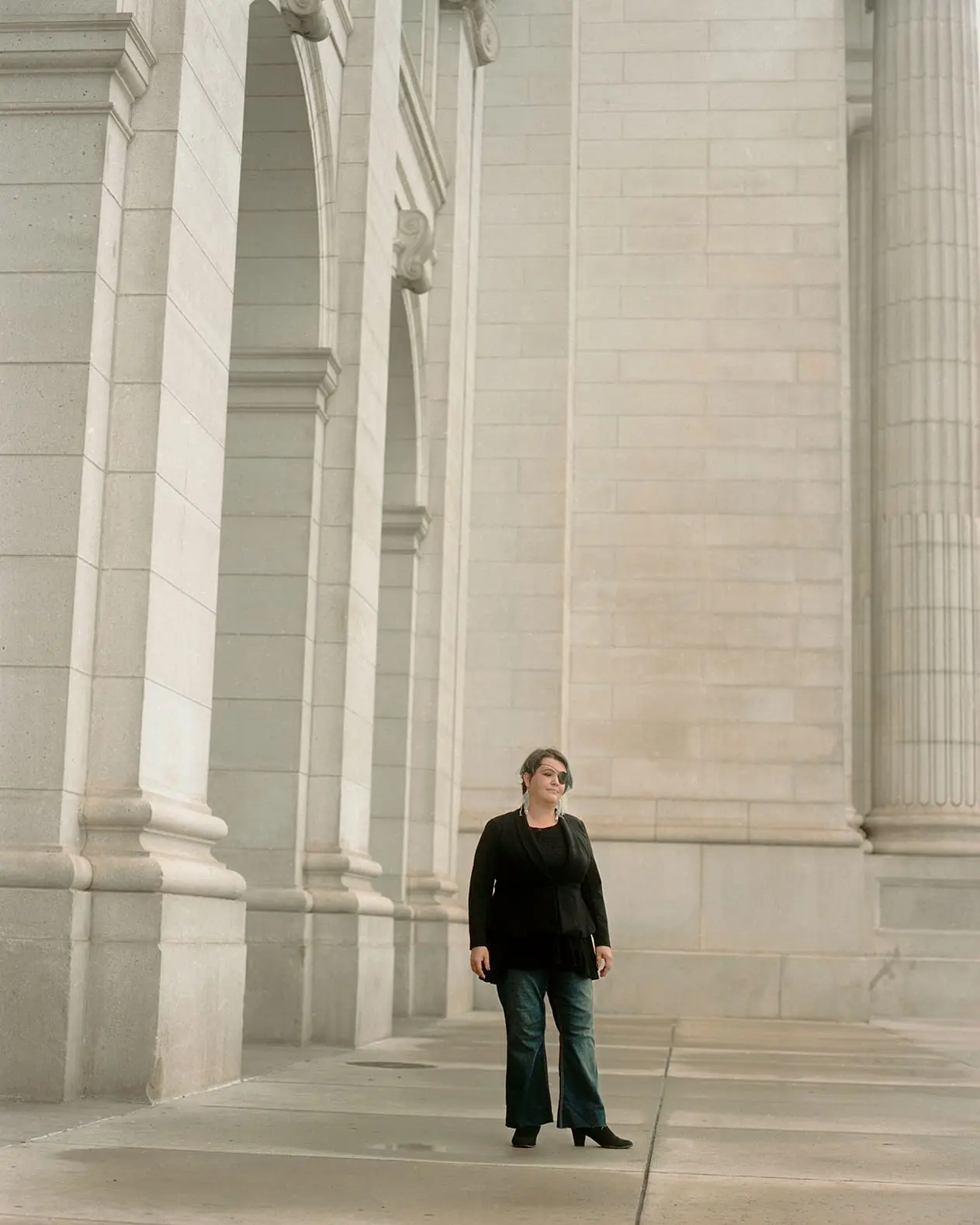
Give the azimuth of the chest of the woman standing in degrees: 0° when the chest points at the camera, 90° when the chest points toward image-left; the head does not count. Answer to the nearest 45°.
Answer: approximately 315°

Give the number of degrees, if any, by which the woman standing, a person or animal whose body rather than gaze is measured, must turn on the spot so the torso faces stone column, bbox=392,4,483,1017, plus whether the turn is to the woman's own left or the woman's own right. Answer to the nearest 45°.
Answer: approximately 135° to the woman's own left

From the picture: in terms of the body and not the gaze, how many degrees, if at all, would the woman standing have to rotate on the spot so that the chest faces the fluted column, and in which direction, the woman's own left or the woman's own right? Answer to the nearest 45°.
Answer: approximately 135° to the woman's own left

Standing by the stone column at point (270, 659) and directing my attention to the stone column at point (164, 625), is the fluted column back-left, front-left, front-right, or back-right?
back-left
